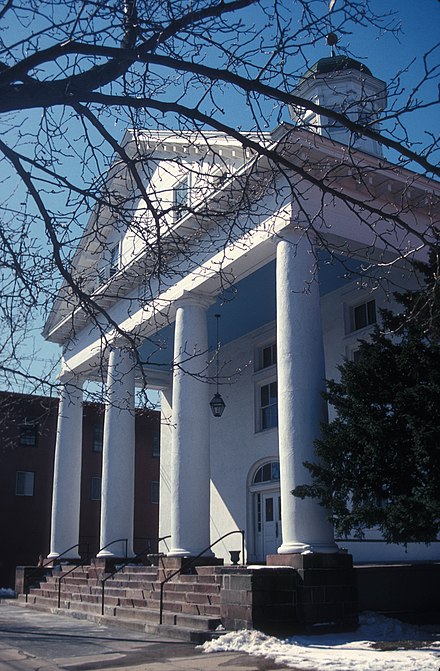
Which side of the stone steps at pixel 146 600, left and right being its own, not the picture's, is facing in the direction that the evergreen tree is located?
left

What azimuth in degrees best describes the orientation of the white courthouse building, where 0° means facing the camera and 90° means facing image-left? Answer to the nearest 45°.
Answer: approximately 45°

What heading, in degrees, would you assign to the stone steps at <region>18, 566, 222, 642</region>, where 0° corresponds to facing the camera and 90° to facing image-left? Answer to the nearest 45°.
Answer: approximately 45°
